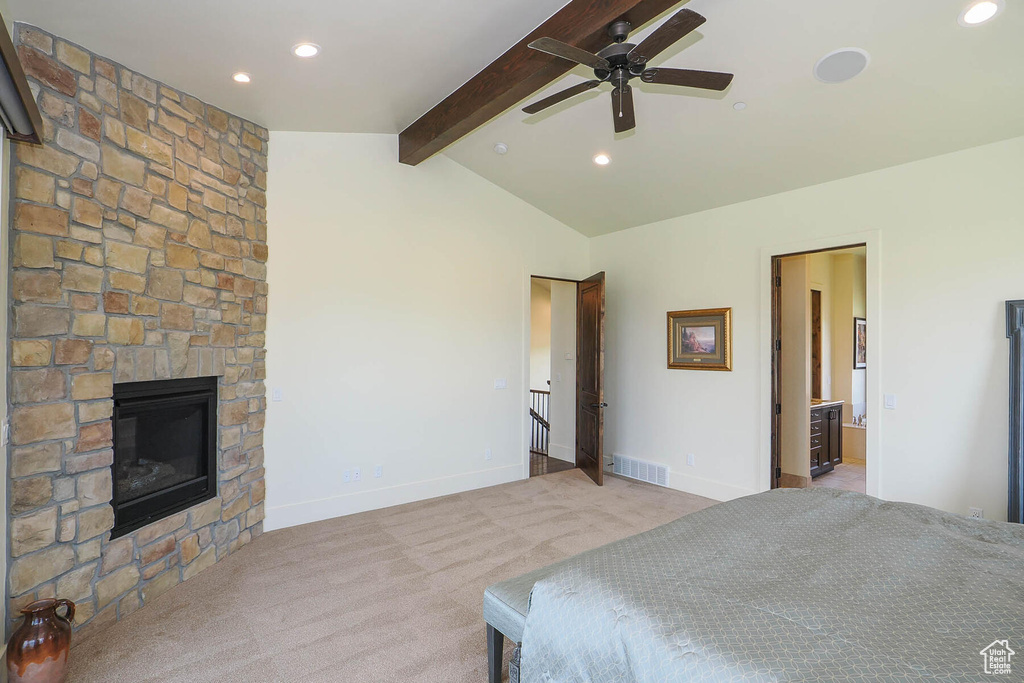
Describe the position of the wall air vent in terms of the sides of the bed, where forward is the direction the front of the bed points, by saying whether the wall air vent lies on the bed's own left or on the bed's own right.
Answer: on the bed's own right

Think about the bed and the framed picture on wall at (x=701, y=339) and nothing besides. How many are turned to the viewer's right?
0

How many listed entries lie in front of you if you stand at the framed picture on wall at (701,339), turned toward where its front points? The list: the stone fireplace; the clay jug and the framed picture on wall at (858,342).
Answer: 2

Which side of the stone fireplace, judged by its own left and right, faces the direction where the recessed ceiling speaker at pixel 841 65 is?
front

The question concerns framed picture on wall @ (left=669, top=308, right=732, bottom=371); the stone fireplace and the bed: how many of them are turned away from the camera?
0

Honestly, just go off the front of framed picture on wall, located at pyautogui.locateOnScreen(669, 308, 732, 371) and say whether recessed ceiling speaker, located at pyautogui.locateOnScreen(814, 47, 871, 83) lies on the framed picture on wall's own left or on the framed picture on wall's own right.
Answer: on the framed picture on wall's own left

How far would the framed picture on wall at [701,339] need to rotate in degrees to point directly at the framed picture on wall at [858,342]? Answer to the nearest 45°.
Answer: approximately 180°

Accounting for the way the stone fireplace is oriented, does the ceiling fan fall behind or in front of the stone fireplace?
in front

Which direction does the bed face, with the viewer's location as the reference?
facing the viewer and to the left of the viewer

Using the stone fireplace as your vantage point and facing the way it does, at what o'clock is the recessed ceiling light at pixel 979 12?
The recessed ceiling light is roughly at 12 o'clock from the stone fireplace.

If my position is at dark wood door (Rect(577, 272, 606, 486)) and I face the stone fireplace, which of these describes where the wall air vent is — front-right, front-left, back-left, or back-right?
back-left
